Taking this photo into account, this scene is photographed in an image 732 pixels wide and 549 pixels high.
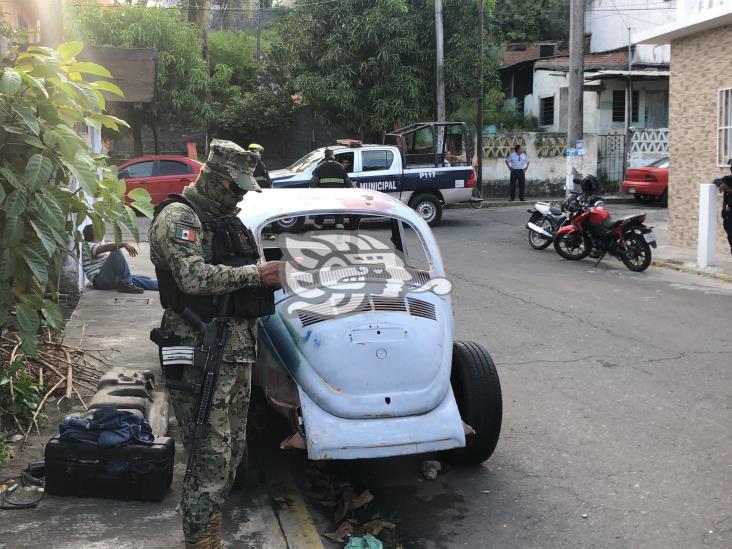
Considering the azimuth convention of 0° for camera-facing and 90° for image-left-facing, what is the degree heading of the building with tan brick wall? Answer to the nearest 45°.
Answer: approximately 45°

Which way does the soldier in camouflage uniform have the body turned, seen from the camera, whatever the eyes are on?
to the viewer's right

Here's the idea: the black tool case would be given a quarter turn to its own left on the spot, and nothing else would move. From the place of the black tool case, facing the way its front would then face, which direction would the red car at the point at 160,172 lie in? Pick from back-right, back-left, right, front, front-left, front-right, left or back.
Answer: left

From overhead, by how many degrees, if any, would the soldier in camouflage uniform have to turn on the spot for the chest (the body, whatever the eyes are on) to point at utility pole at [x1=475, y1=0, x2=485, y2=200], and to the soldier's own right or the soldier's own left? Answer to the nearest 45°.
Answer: approximately 90° to the soldier's own left

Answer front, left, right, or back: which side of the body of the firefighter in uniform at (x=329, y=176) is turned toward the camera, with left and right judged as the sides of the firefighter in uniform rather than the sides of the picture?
back

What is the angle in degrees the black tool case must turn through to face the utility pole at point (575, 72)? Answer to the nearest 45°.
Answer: approximately 135° to its left

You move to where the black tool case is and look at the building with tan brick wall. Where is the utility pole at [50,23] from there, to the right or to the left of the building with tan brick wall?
left

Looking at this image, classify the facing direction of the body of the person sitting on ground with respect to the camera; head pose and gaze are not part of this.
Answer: to the viewer's right

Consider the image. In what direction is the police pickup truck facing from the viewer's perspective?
to the viewer's left

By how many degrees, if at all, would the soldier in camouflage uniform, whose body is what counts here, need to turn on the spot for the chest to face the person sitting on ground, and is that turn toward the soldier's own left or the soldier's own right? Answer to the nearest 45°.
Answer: approximately 90° to the soldier's own left

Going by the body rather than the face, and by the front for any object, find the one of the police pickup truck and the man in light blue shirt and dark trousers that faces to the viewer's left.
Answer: the police pickup truck
